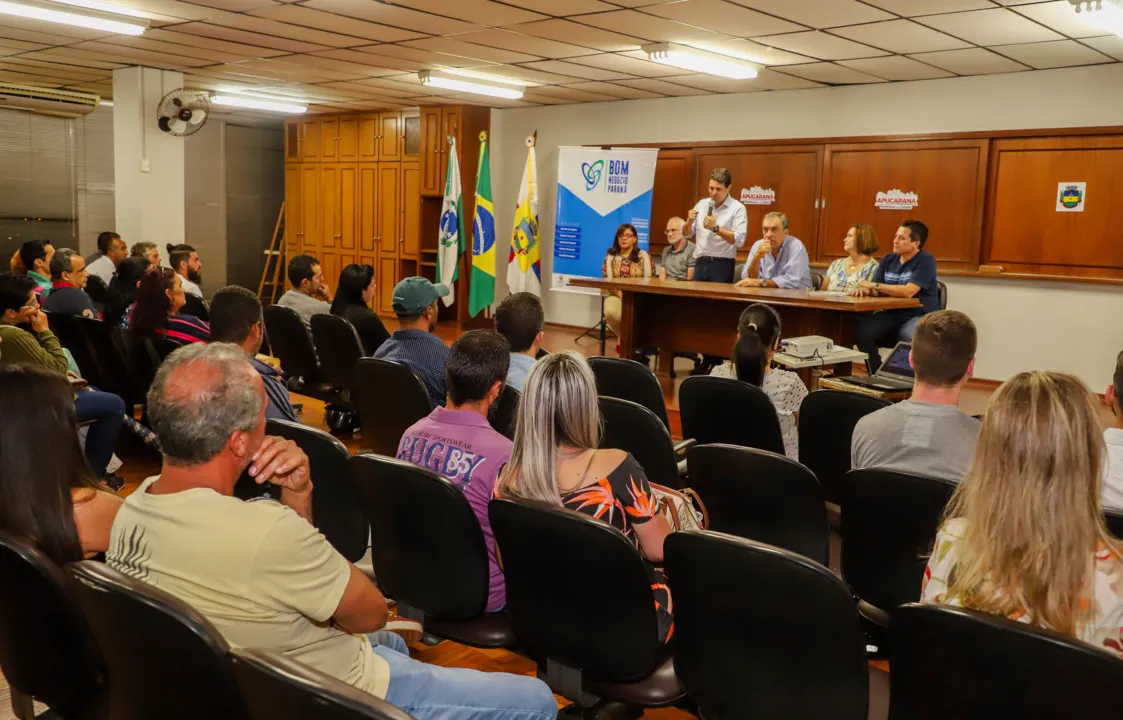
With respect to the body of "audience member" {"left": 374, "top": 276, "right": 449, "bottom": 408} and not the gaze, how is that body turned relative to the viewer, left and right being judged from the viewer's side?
facing away from the viewer and to the right of the viewer

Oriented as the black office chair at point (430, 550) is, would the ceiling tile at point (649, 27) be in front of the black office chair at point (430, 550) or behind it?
in front

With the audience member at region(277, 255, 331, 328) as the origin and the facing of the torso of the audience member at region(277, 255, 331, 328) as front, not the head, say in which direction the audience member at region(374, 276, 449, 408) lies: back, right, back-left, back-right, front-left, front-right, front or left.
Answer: back-right

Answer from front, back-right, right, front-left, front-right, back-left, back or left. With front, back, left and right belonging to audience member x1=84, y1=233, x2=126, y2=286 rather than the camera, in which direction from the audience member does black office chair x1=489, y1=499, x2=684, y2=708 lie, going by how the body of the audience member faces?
right

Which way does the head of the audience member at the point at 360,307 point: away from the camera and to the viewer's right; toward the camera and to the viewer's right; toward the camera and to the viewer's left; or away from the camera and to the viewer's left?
away from the camera and to the viewer's right

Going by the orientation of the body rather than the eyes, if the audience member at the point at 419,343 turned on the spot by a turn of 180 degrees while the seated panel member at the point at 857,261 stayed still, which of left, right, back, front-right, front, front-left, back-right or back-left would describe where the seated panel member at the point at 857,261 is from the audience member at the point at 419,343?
back

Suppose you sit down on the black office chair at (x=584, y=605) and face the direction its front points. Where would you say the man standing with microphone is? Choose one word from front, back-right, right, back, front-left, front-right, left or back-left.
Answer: front-left

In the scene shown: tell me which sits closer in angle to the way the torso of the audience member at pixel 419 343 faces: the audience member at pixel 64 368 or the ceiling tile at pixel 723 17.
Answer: the ceiling tile

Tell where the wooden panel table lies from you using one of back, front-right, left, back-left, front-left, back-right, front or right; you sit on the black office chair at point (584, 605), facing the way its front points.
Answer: front-left

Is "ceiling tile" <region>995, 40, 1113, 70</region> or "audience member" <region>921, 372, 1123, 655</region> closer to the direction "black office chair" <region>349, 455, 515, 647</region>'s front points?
the ceiling tile

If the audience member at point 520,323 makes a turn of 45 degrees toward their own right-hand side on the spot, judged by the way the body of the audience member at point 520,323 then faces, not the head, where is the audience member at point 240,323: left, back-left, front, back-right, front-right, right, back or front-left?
back

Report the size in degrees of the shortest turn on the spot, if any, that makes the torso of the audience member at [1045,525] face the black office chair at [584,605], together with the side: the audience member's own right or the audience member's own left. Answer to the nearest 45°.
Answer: approximately 90° to the audience member's own left

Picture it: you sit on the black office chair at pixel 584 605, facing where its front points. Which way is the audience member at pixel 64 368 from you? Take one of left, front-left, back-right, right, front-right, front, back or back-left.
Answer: left

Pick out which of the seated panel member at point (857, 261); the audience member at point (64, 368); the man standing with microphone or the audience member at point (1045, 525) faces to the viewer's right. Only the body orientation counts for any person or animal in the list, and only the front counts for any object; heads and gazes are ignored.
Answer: the audience member at point (64, 368)

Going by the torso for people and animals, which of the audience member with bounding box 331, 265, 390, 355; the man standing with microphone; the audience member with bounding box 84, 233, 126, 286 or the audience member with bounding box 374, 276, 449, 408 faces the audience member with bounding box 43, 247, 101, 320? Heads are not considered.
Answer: the man standing with microphone
